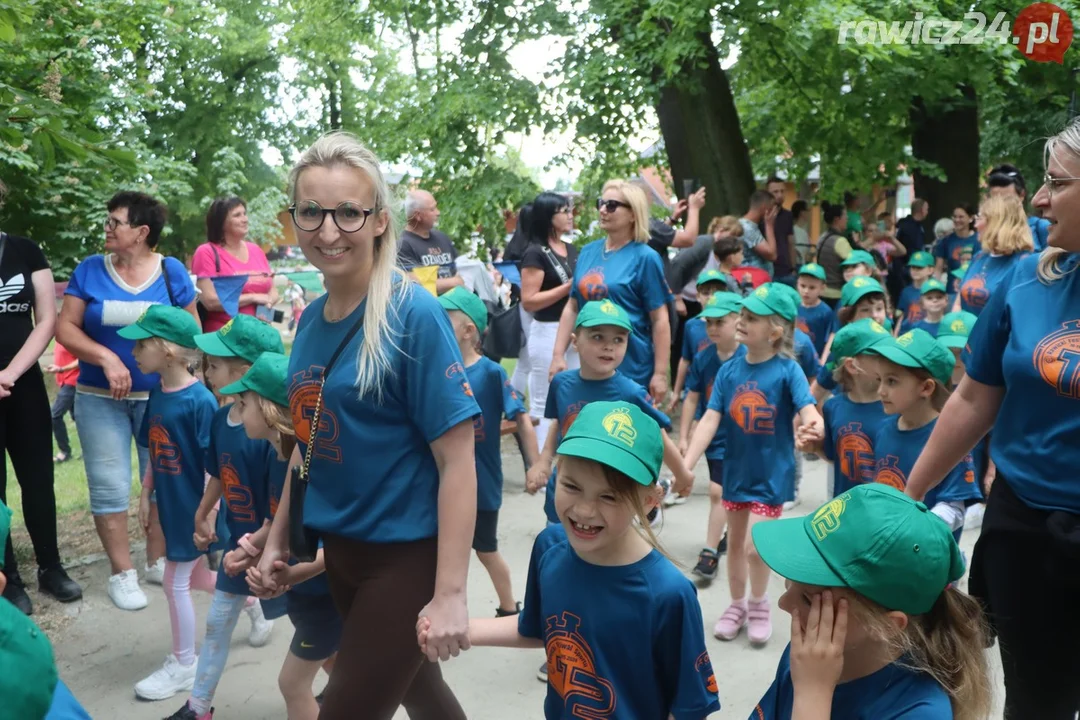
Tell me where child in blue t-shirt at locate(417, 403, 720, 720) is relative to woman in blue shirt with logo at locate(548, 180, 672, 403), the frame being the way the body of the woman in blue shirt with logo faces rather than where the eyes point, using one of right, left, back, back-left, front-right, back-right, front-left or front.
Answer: front-left

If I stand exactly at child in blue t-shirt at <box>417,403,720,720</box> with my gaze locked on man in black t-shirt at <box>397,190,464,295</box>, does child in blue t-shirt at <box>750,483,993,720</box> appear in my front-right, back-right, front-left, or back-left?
back-right

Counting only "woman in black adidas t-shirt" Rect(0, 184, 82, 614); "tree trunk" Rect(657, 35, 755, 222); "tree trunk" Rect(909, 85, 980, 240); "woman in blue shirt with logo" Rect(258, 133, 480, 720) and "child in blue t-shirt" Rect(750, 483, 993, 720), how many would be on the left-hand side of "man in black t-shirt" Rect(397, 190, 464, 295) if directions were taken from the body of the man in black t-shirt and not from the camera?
2

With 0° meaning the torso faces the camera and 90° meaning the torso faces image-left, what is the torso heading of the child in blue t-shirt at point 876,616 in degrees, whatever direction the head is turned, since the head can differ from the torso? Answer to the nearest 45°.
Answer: approximately 45°

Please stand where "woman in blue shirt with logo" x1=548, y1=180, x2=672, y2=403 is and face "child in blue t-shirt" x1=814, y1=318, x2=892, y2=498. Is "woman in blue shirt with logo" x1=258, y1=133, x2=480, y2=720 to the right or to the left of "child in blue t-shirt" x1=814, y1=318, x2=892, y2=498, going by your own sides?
right

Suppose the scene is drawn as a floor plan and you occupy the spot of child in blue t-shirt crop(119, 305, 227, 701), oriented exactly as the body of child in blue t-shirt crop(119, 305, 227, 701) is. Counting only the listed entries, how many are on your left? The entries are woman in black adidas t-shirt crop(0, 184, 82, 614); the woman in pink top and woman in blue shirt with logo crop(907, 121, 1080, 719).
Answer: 1

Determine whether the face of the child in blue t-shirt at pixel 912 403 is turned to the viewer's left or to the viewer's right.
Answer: to the viewer's left

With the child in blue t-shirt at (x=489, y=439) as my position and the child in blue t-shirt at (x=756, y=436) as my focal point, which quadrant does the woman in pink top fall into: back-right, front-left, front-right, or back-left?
back-left

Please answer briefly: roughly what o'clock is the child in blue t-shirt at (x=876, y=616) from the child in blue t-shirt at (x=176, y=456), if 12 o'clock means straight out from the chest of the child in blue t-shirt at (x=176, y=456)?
the child in blue t-shirt at (x=876, y=616) is roughly at 10 o'clock from the child in blue t-shirt at (x=176, y=456).

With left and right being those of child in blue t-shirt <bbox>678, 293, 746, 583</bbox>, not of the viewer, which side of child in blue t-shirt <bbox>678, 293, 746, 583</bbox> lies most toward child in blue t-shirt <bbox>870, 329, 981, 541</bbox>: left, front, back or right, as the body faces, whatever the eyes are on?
left

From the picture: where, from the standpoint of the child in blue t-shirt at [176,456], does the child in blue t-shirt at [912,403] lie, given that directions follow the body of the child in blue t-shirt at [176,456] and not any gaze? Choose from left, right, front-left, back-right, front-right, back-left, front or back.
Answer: left

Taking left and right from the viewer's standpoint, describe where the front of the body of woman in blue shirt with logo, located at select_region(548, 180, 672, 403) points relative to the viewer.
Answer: facing the viewer and to the left of the viewer
